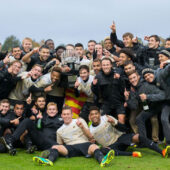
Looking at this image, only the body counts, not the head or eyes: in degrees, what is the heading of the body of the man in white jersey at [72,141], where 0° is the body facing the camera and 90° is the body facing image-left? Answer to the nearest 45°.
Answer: approximately 0°

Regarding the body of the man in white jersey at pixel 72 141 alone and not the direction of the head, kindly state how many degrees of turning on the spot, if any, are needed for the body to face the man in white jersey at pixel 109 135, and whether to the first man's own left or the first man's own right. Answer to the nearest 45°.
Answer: approximately 90° to the first man's own left
